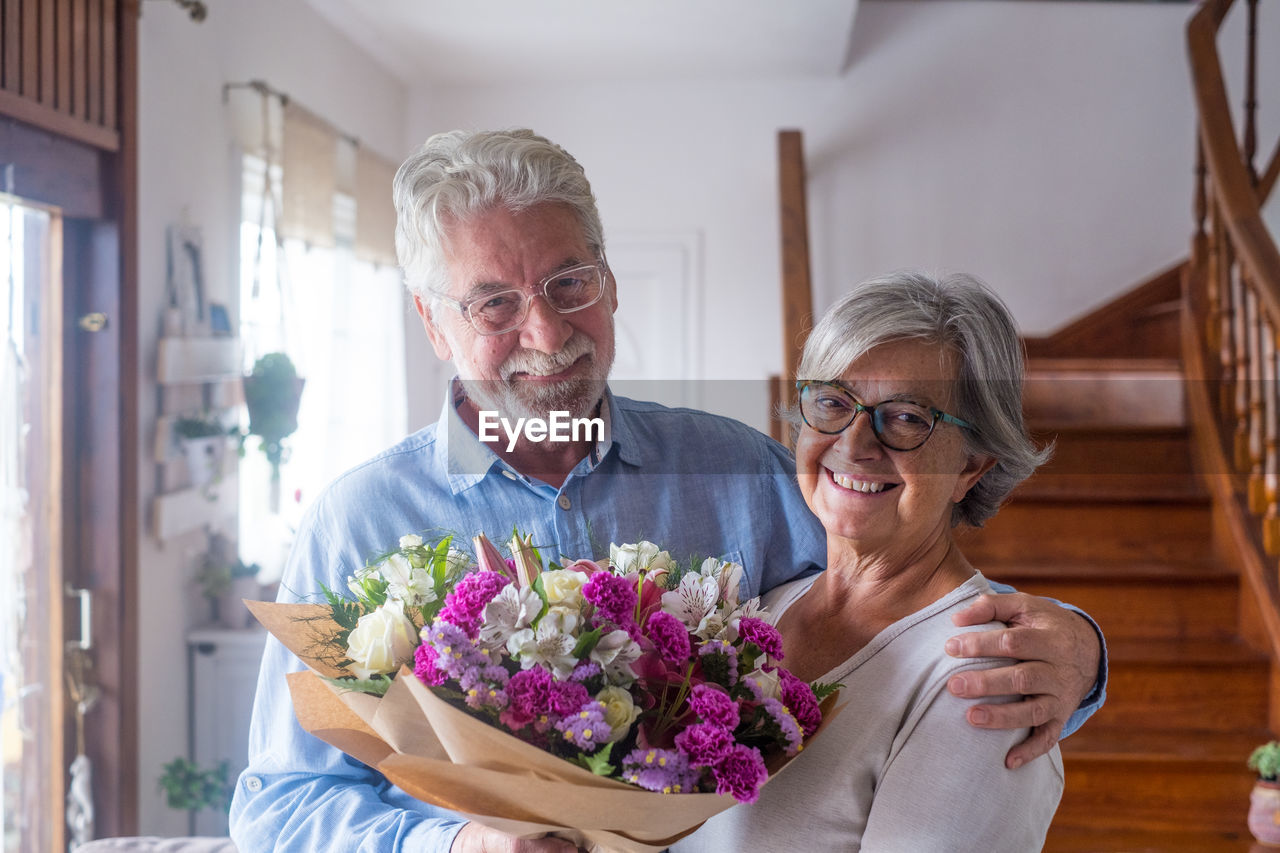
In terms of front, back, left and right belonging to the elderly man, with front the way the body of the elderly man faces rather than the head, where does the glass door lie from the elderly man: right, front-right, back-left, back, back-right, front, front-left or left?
back-right

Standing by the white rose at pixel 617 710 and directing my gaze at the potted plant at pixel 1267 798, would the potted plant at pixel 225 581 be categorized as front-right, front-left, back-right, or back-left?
front-left

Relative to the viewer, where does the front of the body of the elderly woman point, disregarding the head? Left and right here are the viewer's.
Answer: facing the viewer and to the left of the viewer

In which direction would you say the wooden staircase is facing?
toward the camera

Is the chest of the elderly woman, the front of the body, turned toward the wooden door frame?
no

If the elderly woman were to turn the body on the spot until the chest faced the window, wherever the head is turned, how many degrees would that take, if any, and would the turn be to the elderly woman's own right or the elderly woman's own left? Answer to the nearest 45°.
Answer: approximately 90° to the elderly woman's own right

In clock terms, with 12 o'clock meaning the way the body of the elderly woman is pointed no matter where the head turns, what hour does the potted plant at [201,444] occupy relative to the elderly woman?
The potted plant is roughly at 3 o'clock from the elderly woman.

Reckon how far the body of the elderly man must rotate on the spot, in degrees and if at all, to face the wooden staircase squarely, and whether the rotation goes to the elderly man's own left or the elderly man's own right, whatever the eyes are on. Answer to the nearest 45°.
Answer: approximately 135° to the elderly man's own left

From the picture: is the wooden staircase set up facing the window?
no

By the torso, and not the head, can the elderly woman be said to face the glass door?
no

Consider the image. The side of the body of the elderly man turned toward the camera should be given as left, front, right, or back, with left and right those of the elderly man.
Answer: front

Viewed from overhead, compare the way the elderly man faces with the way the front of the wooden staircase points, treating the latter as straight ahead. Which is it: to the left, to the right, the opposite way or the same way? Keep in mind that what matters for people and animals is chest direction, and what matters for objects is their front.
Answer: the same way

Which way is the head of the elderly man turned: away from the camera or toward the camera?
toward the camera

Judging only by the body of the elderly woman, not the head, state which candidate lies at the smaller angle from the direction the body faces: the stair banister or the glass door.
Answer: the glass door

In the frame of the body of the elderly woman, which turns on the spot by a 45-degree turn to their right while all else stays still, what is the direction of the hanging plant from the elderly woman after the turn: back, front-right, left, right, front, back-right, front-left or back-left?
front-right

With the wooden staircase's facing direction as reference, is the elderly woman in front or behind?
in front

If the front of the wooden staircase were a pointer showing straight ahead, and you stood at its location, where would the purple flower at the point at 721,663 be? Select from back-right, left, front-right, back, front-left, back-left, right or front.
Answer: front
